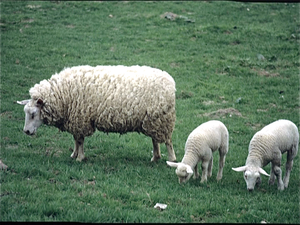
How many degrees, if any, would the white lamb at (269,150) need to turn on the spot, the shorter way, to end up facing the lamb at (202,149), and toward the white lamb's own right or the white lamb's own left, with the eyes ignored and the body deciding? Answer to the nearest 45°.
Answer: approximately 45° to the white lamb's own right

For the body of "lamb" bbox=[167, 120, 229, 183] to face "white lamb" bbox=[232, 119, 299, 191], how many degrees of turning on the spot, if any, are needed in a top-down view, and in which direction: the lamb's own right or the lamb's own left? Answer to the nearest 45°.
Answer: approximately 135° to the lamb's own left

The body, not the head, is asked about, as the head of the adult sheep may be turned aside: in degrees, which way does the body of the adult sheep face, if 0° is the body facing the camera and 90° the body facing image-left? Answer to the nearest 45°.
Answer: approximately 90°

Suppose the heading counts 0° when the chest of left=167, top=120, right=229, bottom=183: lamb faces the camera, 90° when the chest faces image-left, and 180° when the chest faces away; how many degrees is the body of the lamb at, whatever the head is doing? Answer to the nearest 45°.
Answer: approximately 45°

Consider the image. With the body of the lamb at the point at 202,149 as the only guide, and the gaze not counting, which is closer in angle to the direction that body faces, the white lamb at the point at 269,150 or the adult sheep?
the adult sheep

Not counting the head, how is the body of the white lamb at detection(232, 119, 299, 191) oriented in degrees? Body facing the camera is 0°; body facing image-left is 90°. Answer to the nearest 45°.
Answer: approximately 45°

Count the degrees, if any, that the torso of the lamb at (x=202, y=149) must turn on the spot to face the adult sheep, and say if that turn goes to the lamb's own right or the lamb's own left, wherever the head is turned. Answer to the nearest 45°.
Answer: approximately 90° to the lamb's own right
